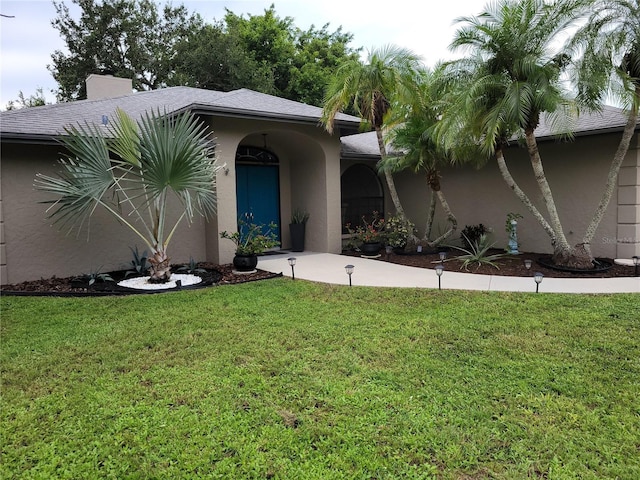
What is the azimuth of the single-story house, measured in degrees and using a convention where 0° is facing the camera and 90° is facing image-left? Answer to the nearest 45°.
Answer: approximately 315°

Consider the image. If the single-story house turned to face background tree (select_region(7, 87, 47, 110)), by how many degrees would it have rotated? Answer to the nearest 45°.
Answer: approximately 180°

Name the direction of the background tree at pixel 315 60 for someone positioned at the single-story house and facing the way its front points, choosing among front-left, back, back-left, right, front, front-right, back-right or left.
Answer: back-left

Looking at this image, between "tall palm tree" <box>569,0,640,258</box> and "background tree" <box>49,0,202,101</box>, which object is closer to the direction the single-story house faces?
the tall palm tree

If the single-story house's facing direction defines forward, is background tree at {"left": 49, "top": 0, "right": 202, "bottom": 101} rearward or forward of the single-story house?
rearward

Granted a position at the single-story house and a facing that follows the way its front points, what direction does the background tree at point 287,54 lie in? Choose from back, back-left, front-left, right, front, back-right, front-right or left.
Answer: back-left

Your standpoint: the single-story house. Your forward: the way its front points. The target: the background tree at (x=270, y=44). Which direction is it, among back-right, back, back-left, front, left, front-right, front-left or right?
back-left
